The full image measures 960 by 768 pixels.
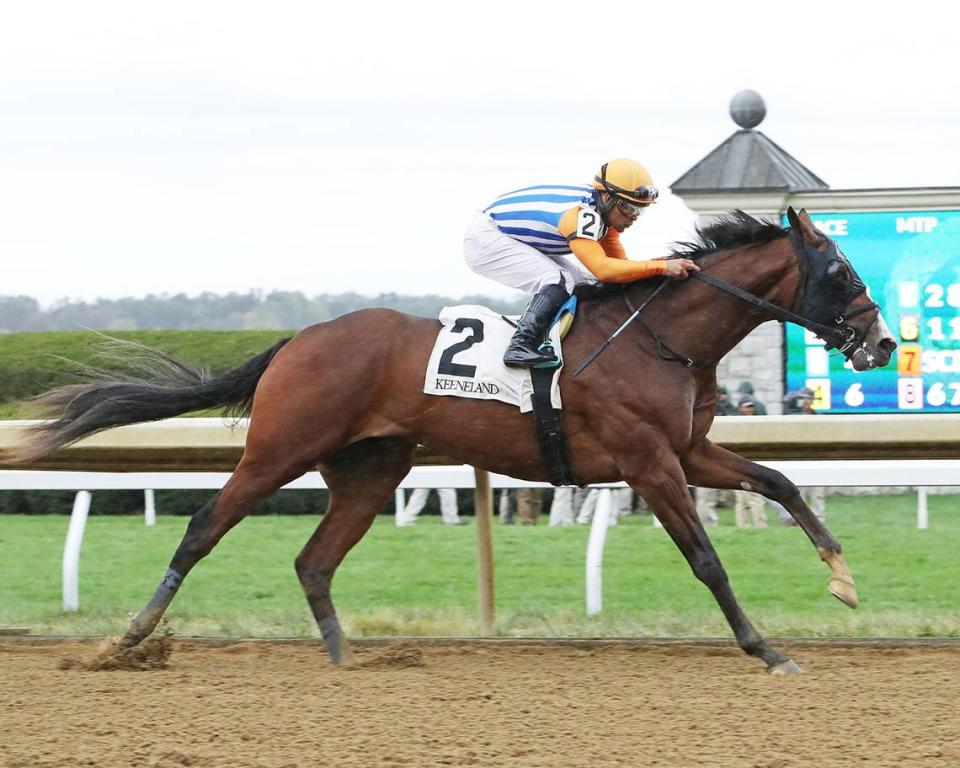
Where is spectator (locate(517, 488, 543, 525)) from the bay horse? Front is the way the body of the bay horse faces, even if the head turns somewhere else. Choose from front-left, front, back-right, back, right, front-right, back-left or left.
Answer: left

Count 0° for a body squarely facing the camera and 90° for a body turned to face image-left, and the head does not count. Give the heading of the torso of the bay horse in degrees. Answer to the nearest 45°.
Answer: approximately 270°

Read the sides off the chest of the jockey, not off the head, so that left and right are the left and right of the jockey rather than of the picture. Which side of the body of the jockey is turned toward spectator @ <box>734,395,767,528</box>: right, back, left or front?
left

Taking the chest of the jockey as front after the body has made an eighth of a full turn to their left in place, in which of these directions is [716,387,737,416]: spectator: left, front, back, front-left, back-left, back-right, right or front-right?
front-left

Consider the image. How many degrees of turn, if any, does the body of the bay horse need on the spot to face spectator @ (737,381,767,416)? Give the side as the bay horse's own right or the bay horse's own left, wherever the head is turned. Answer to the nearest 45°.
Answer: approximately 90° to the bay horse's own left

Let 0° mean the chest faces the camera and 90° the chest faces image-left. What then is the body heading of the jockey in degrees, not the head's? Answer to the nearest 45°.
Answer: approximately 270°

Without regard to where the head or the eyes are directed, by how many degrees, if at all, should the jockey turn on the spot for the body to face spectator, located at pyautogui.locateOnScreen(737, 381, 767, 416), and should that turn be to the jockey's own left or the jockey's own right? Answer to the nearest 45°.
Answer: approximately 90° to the jockey's own left

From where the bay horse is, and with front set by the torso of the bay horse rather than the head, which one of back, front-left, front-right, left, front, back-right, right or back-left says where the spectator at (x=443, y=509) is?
left

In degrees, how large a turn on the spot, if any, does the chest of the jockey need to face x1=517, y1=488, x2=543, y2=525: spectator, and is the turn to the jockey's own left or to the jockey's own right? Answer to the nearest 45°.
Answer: approximately 90° to the jockey's own left

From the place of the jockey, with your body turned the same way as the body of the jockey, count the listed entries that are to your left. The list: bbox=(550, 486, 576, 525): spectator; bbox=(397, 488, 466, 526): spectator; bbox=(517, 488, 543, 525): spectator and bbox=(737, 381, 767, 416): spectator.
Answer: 4
